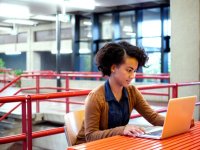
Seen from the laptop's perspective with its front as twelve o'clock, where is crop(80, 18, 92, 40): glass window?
The glass window is roughly at 1 o'clock from the laptop.

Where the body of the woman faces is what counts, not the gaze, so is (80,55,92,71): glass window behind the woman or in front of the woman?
behind

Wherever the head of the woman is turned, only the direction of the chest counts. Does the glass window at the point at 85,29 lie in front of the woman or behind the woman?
behind

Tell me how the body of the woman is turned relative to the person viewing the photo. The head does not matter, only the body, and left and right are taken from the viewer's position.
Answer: facing the viewer and to the right of the viewer

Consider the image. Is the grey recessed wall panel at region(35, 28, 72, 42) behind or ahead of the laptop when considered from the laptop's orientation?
ahead

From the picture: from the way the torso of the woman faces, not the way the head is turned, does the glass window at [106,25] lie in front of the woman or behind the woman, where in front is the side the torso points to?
behind

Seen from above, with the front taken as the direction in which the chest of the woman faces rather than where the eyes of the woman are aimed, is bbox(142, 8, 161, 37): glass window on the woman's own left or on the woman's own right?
on the woman's own left

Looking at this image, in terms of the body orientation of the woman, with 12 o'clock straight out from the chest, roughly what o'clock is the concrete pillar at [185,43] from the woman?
The concrete pillar is roughly at 8 o'clock from the woman.

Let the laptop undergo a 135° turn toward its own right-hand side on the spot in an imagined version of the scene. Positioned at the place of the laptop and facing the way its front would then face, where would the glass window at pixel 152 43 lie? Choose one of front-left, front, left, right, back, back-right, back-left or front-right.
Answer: left

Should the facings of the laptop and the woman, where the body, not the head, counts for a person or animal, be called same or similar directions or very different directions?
very different directions

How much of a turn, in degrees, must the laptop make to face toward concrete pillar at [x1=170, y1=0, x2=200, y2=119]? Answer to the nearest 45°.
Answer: approximately 45° to its right

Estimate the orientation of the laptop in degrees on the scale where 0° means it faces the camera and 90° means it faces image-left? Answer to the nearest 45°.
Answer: approximately 135°
